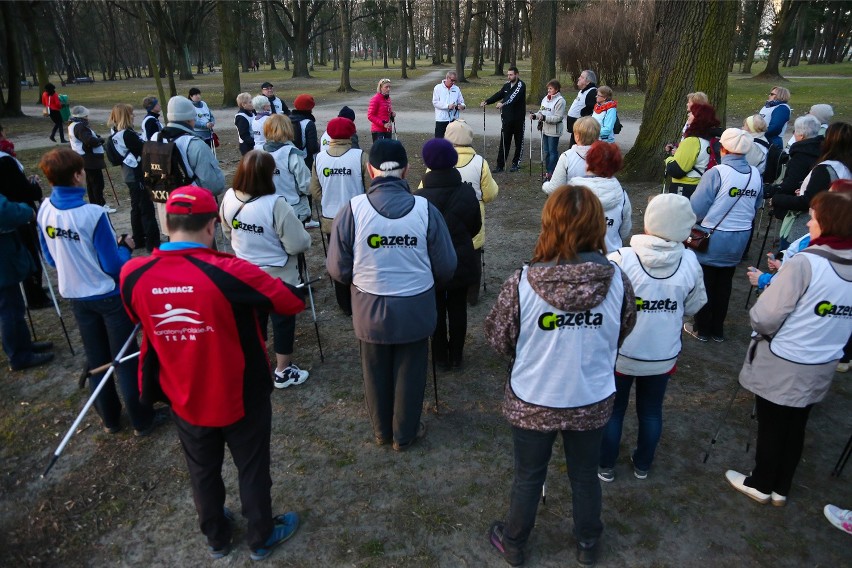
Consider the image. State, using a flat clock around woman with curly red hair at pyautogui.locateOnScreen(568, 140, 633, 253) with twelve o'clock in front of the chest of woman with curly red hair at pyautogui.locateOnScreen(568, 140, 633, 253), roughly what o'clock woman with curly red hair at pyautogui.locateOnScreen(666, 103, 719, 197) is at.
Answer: woman with curly red hair at pyautogui.locateOnScreen(666, 103, 719, 197) is roughly at 1 o'clock from woman with curly red hair at pyautogui.locateOnScreen(568, 140, 633, 253).

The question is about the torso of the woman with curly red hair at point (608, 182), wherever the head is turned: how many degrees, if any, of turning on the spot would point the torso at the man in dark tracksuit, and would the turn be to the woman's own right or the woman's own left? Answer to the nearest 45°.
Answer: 0° — they already face them

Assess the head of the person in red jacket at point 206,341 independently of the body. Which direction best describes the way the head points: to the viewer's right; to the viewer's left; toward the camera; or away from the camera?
away from the camera

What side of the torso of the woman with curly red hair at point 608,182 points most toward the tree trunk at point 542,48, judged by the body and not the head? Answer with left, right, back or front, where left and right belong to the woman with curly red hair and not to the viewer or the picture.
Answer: front

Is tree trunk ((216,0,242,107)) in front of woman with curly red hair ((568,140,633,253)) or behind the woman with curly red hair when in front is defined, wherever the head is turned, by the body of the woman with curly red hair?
in front

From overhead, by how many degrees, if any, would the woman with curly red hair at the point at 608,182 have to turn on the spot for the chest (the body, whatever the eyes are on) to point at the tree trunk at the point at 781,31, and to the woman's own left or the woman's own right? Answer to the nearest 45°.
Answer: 0° — they already face it

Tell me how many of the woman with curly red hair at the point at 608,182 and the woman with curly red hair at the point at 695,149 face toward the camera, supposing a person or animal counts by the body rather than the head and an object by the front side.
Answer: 0

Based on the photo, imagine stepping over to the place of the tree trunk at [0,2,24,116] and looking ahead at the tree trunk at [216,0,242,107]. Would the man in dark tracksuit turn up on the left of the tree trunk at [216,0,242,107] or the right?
right

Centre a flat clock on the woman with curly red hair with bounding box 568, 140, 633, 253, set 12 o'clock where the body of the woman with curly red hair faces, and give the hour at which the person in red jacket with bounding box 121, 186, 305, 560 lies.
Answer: The person in red jacket is roughly at 7 o'clock from the woman with curly red hair.

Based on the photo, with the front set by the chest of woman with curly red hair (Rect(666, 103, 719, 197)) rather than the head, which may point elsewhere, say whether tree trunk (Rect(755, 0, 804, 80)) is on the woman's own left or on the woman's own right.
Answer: on the woman's own right

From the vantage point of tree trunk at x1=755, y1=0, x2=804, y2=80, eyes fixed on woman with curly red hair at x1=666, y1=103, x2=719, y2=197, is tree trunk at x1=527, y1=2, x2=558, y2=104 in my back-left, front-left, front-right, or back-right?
front-right

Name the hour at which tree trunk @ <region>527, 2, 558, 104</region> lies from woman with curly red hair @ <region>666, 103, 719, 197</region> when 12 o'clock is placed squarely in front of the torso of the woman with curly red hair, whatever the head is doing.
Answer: The tree trunk is roughly at 1 o'clock from the woman with curly red hair.

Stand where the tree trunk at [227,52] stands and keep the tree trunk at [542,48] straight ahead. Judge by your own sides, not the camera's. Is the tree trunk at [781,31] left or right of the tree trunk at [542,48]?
left

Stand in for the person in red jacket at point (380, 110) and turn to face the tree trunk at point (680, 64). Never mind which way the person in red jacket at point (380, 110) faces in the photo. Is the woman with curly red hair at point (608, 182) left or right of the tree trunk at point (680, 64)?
right

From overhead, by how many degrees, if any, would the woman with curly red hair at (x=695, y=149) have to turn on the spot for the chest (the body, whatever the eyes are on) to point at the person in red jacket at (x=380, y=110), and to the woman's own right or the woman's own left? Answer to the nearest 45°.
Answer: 0° — they already face them

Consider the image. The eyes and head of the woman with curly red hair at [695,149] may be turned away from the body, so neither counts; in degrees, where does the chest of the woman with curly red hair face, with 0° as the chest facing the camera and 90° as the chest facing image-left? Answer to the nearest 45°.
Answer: approximately 135°

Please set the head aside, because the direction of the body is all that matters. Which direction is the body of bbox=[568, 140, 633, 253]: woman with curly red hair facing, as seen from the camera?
away from the camera
